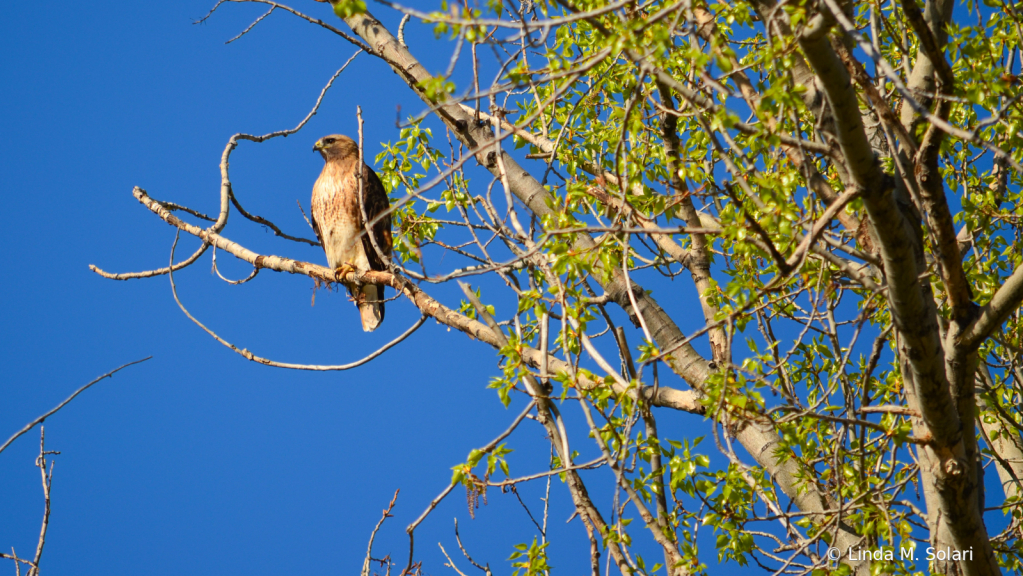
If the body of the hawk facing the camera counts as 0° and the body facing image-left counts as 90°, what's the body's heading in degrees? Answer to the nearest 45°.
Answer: approximately 45°
